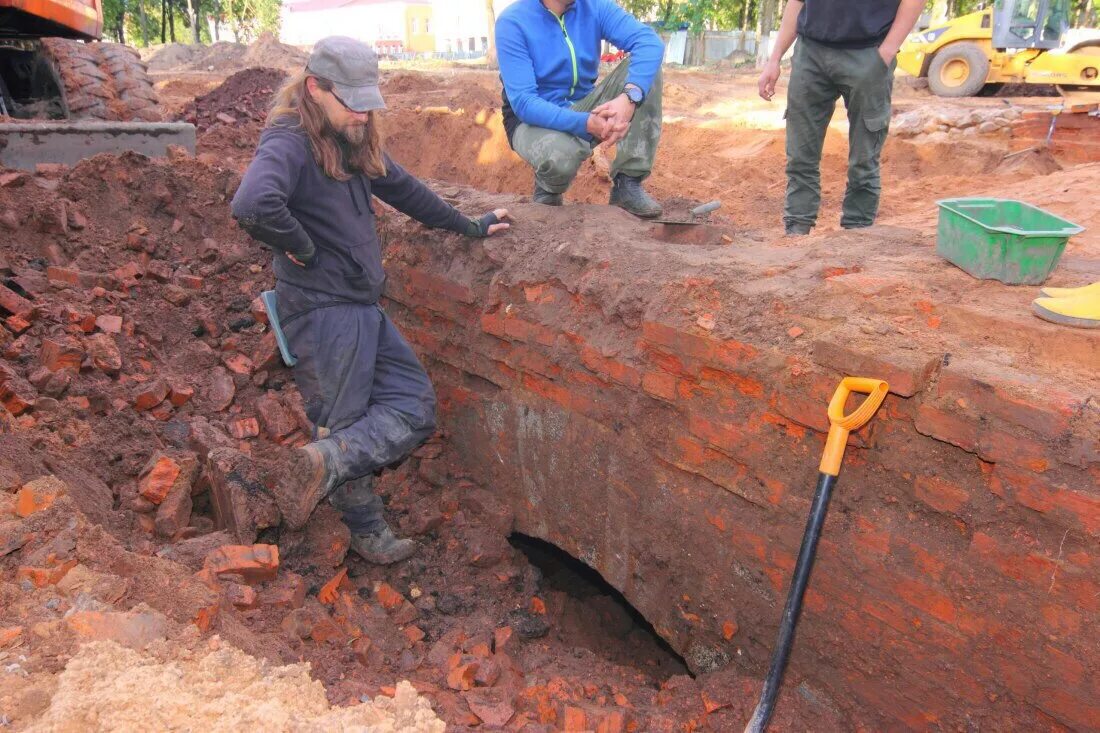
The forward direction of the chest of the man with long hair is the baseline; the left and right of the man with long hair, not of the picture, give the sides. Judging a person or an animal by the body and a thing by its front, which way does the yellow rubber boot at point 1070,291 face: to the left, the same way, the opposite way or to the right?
the opposite way

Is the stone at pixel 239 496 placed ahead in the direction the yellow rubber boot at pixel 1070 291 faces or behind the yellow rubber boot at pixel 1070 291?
ahead

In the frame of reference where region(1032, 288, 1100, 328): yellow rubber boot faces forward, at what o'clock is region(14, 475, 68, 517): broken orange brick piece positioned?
The broken orange brick piece is roughly at 11 o'clock from the yellow rubber boot.

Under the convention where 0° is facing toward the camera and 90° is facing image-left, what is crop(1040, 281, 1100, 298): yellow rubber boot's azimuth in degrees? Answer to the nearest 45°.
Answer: approximately 90°

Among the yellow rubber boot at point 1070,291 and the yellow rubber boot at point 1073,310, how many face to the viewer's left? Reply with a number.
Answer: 2

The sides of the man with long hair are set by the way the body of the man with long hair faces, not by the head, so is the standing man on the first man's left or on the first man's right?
on the first man's left

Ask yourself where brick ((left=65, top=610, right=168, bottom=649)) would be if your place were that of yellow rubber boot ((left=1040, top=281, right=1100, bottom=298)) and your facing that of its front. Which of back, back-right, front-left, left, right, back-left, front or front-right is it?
front-left

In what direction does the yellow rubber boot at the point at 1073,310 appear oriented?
to the viewer's left

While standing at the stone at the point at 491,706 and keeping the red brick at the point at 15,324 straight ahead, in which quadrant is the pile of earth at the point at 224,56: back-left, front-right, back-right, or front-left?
front-right

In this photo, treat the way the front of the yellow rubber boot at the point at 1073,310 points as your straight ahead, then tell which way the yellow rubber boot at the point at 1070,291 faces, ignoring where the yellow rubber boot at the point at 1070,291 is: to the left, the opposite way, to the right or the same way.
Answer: the same way

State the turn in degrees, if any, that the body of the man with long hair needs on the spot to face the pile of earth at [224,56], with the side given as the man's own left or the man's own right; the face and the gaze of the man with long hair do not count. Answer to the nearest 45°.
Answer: approximately 135° to the man's own left

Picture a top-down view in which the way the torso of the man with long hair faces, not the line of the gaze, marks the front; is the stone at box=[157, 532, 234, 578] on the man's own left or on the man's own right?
on the man's own right

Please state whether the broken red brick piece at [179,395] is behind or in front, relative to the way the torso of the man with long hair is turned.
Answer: behind

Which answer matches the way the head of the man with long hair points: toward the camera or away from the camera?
toward the camera

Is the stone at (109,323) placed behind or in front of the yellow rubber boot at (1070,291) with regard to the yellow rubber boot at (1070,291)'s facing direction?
in front
